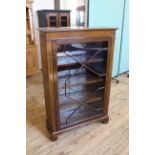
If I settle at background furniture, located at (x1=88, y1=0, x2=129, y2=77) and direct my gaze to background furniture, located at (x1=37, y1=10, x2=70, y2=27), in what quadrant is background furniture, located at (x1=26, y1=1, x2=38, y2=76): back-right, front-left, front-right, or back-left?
front-left

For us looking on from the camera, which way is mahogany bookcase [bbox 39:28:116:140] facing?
facing the viewer and to the right of the viewer

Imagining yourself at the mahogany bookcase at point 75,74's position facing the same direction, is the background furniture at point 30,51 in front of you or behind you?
behind

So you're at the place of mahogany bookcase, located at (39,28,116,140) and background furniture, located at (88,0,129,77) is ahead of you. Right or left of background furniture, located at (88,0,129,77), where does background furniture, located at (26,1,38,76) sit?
left

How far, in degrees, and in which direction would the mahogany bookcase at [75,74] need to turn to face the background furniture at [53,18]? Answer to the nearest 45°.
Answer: approximately 135° to its left

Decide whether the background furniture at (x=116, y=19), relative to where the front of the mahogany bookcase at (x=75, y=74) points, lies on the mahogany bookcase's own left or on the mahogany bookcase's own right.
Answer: on the mahogany bookcase's own left
